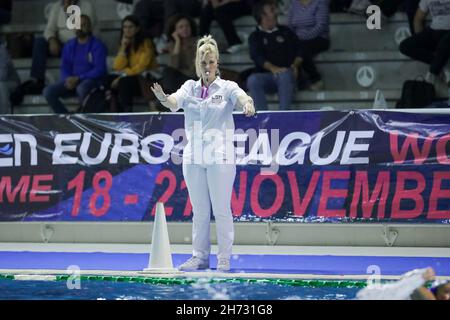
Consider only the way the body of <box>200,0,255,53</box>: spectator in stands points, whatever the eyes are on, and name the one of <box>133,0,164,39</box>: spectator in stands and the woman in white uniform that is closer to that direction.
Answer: the woman in white uniform

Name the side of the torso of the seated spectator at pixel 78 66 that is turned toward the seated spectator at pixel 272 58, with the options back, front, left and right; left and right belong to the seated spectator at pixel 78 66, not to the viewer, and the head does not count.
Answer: left

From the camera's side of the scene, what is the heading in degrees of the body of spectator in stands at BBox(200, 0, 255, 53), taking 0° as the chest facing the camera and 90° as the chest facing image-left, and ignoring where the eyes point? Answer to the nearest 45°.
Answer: approximately 0°

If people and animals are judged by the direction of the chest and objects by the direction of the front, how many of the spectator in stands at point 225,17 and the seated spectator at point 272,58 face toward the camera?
2

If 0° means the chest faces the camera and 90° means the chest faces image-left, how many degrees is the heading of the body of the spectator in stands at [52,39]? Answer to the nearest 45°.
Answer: approximately 45°

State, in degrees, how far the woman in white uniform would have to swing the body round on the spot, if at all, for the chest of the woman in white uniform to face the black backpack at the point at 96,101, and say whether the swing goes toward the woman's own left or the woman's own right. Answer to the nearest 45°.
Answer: approximately 180°
